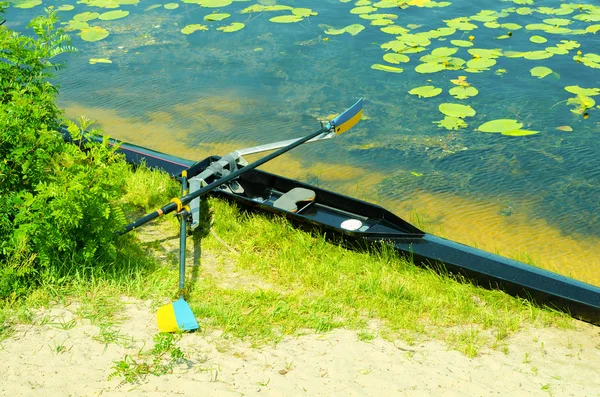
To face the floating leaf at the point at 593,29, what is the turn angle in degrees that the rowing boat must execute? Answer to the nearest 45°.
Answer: approximately 90° to its left

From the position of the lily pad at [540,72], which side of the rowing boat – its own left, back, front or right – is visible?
left

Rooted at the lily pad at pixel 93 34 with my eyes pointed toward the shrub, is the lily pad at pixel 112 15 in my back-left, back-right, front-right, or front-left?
back-left

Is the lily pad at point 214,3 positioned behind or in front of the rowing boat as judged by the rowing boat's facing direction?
behind

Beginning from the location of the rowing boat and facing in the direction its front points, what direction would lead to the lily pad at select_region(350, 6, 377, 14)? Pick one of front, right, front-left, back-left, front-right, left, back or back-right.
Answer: back-left

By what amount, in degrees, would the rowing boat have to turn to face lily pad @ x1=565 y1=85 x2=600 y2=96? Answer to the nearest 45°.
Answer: approximately 90° to its left

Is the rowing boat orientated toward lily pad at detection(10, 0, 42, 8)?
no

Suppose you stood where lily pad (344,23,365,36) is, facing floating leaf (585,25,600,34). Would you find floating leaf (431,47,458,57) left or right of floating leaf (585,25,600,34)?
right

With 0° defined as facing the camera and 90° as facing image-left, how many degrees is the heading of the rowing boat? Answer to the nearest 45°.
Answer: approximately 315°

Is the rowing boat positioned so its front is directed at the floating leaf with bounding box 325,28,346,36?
no

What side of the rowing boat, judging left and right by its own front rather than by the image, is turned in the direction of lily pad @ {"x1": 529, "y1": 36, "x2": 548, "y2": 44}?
left

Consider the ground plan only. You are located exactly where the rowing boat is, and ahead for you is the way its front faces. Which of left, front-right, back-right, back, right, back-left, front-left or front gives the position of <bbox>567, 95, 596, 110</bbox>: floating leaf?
left

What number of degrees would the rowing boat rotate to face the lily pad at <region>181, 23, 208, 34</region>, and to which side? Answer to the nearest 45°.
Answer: approximately 180°

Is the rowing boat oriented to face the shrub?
no

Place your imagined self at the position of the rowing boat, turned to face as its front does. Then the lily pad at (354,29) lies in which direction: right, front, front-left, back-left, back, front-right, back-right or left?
back-left

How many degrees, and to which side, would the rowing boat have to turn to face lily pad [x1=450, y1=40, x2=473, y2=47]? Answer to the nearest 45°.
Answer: approximately 135° to its left

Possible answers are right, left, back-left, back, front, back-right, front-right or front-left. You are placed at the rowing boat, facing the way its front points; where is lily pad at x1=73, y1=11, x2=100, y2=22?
back

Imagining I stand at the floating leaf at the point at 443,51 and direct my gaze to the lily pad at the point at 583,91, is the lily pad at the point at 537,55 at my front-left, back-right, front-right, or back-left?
front-left
